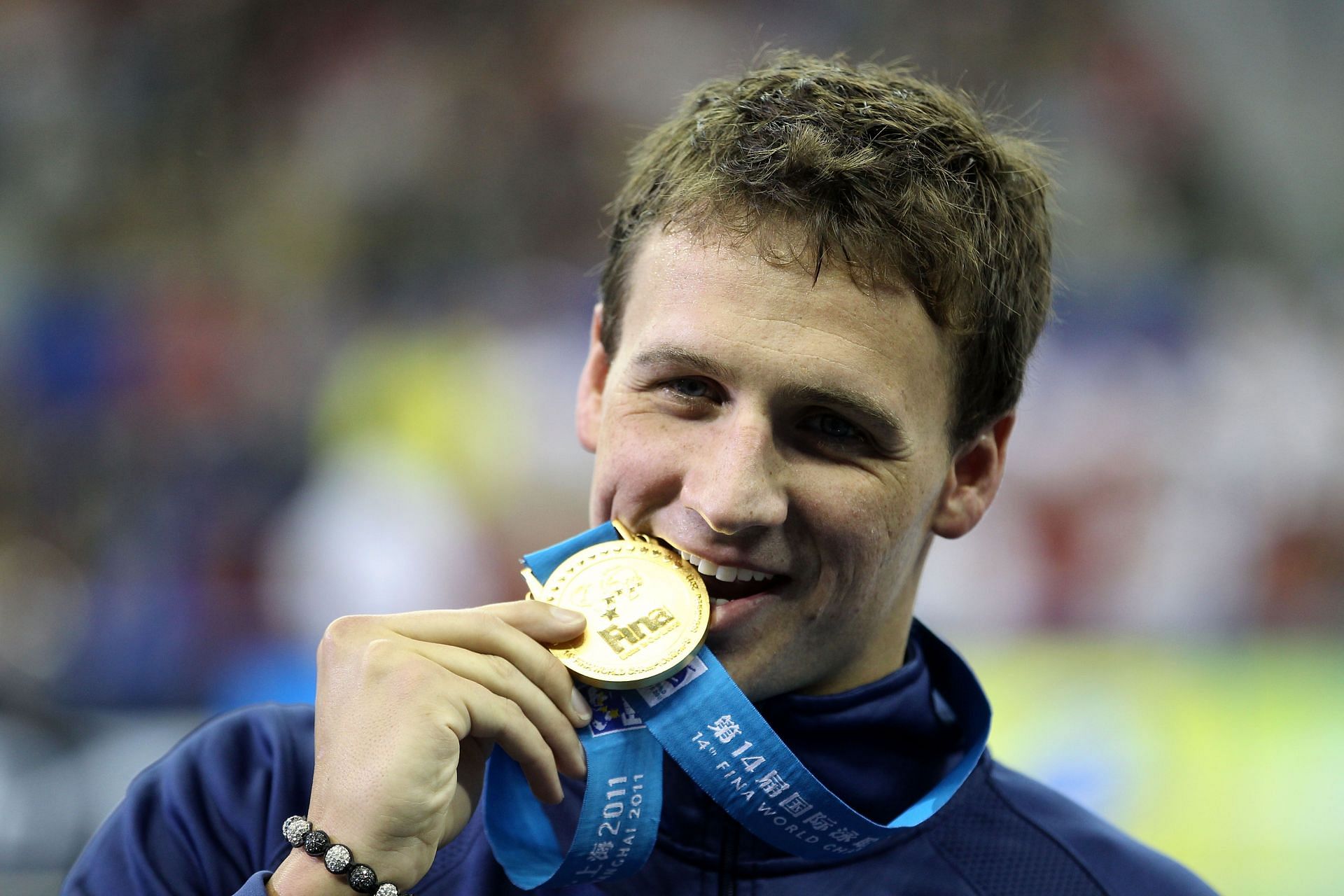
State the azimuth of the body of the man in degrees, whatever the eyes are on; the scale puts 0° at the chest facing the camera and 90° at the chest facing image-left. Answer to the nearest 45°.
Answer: approximately 0°
